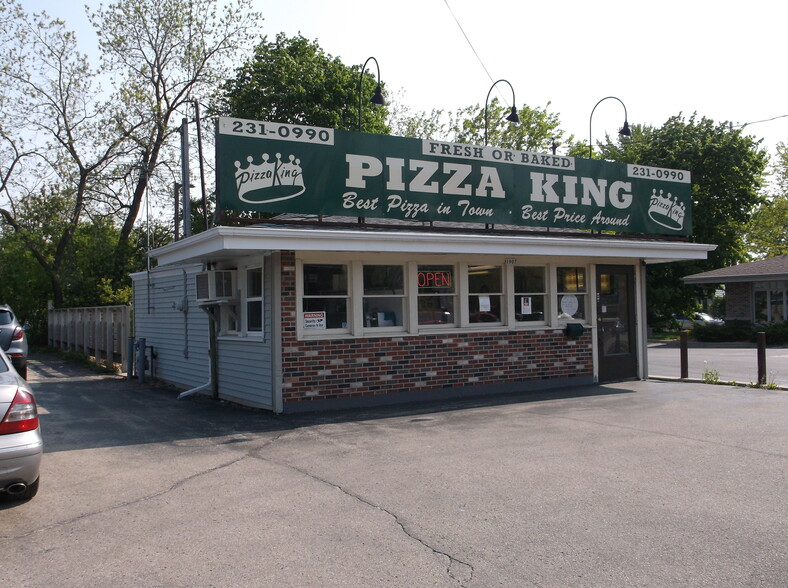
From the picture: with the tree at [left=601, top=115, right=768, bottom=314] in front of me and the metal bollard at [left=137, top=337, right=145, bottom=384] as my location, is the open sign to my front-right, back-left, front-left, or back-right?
front-right

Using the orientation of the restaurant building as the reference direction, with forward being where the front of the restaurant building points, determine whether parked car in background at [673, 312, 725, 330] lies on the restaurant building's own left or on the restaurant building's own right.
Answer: on the restaurant building's own left

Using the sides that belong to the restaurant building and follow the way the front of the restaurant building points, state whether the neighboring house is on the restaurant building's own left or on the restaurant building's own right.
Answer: on the restaurant building's own left

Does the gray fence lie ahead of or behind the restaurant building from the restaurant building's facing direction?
behind

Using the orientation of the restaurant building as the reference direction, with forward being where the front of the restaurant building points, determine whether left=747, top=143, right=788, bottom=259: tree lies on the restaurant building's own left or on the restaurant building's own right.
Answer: on the restaurant building's own left

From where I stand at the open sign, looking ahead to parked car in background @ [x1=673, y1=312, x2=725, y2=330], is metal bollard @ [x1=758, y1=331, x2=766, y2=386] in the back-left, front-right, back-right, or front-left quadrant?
front-right

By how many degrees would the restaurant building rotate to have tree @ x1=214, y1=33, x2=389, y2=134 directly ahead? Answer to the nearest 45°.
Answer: approximately 135° to its left

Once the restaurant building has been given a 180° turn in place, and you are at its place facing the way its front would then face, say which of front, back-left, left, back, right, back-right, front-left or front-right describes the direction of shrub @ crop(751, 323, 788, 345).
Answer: right

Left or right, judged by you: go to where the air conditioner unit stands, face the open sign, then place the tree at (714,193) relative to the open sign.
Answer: left

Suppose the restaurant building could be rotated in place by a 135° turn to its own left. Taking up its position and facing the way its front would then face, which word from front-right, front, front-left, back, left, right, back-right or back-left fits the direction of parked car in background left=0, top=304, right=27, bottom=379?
left

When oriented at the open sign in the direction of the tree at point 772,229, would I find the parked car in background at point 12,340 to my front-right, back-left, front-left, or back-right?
back-left

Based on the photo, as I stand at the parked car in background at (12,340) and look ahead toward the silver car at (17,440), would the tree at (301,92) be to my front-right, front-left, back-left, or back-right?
back-left

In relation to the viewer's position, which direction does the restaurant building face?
facing the viewer and to the right of the viewer
